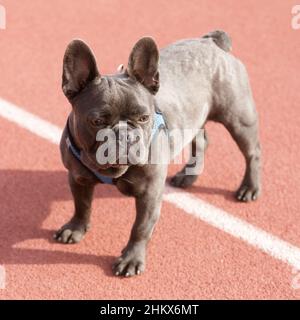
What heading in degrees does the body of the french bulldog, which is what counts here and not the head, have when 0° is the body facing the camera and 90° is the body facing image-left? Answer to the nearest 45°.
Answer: approximately 45°
